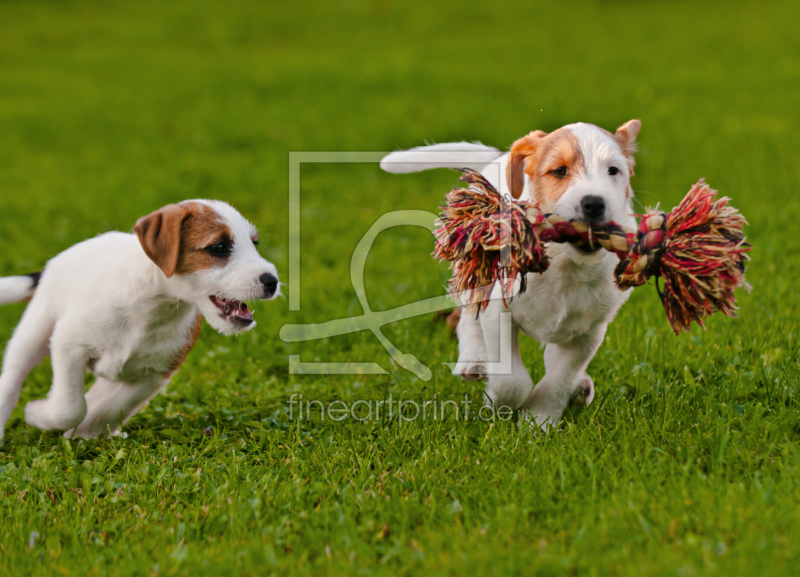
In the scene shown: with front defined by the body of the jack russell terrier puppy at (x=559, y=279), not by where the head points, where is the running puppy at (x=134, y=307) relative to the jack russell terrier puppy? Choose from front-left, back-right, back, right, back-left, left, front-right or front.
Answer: back-right

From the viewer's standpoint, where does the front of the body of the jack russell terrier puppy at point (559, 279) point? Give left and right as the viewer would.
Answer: facing the viewer and to the right of the viewer
